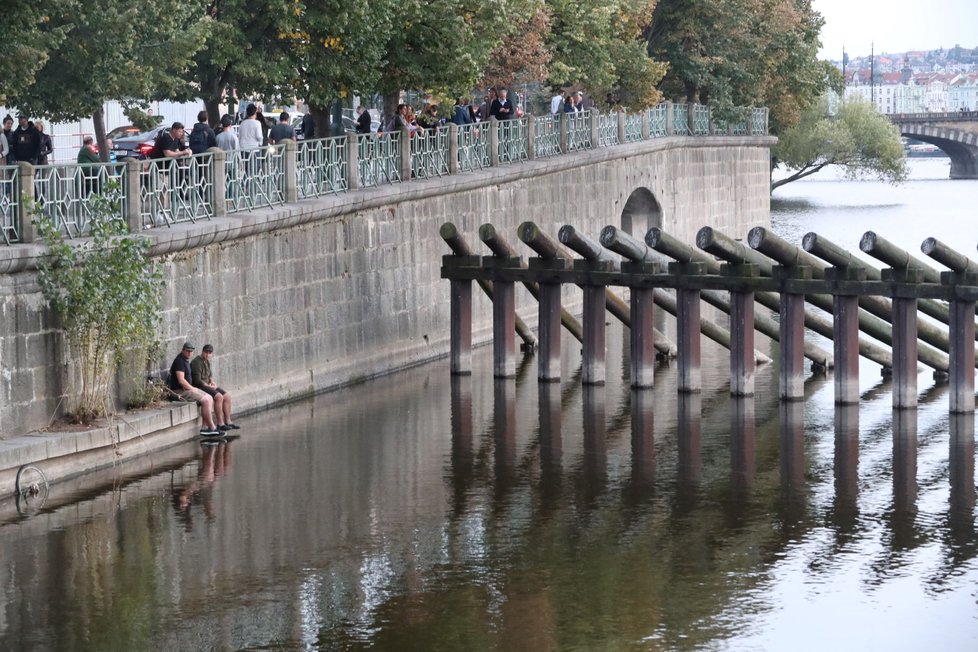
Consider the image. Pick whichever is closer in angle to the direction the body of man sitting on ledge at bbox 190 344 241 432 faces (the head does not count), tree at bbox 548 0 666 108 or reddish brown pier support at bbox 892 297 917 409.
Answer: the reddish brown pier support

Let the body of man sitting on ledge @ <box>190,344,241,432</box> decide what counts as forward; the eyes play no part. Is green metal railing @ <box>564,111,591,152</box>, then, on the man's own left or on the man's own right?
on the man's own left

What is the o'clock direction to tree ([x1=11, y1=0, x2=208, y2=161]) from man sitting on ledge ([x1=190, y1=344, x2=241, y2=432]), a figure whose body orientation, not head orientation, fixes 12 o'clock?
The tree is roughly at 7 o'clock from the man sitting on ledge.

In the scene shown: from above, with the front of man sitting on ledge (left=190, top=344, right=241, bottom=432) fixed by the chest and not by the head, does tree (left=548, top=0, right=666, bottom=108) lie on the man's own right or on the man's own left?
on the man's own left

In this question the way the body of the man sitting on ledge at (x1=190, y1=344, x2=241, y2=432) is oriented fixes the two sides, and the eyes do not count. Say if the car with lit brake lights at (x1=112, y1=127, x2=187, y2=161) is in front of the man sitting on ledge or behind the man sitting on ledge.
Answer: behind

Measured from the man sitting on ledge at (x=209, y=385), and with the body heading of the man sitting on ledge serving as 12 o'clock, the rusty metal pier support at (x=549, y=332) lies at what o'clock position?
The rusty metal pier support is roughly at 9 o'clock from the man sitting on ledge.

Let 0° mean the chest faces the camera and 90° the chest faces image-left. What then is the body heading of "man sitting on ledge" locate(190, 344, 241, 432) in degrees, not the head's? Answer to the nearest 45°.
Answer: approximately 315°

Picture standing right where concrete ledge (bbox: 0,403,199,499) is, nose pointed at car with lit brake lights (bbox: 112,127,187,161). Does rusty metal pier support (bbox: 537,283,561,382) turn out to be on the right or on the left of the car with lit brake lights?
right

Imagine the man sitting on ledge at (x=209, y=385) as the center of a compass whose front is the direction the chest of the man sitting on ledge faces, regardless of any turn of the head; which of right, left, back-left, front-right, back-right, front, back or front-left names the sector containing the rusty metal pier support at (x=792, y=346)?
front-left
